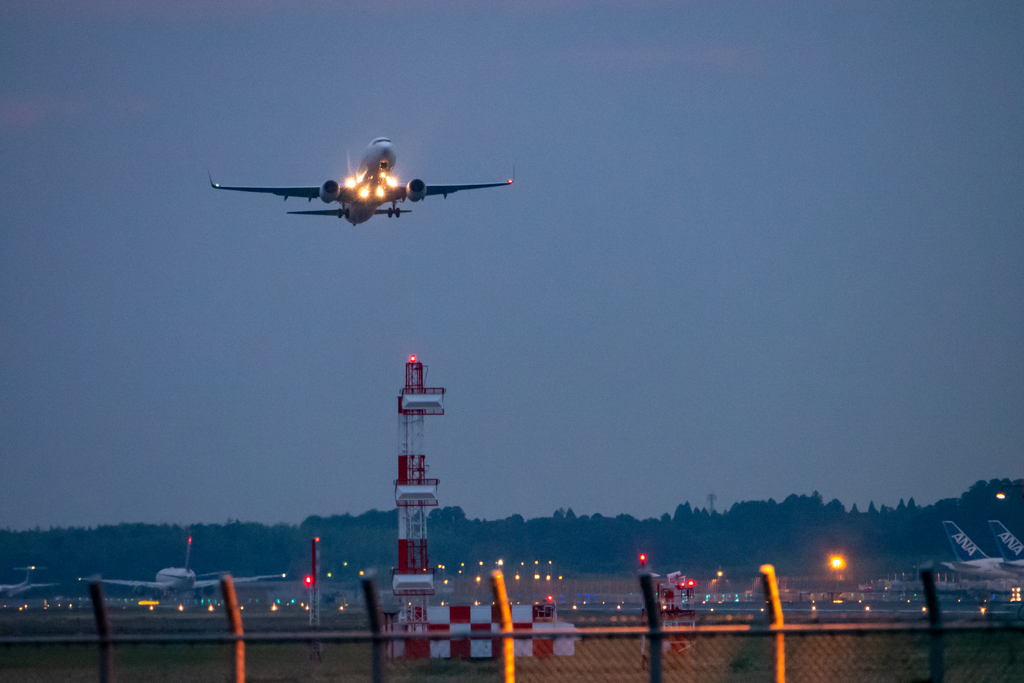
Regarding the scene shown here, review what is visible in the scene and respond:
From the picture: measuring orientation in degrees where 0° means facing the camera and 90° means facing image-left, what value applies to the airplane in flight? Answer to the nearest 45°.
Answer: approximately 0°

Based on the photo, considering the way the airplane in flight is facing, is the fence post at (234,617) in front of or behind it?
in front

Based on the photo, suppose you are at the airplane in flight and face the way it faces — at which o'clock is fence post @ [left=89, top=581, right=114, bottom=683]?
The fence post is roughly at 12 o'clock from the airplane in flight.

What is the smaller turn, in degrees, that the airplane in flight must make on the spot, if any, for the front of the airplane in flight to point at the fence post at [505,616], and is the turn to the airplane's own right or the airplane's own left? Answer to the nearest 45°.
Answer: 0° — it already faces it

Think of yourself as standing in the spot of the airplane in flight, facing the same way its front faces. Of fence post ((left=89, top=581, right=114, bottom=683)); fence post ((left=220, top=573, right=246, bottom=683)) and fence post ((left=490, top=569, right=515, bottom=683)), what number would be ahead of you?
3

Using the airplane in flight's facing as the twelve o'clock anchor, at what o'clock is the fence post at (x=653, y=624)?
The fence post is roughly at 12 o'clock from the airplane in flight.

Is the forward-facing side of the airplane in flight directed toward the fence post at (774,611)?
yes

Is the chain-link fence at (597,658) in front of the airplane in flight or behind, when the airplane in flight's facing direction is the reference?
in front

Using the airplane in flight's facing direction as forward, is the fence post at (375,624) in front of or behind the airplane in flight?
in front

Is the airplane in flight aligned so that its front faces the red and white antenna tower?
yes

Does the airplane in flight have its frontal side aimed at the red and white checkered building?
yes
